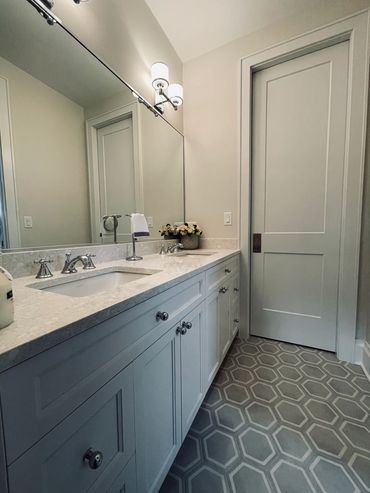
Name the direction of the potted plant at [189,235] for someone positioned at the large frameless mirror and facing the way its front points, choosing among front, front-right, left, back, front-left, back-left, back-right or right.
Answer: left

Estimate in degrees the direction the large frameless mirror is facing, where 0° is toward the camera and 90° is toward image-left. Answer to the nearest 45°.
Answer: approximately 315°

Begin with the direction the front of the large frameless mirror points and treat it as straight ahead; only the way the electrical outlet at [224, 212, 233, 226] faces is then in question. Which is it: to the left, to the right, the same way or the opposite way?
to the right

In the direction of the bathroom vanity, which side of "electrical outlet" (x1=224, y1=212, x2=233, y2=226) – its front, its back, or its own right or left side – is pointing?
front

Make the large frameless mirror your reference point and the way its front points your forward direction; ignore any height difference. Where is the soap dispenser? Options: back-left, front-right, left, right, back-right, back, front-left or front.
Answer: front-right

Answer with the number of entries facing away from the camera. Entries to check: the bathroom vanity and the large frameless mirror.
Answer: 0

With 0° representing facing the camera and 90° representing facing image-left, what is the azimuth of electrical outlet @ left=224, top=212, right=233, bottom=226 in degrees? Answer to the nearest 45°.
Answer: approximately 0°

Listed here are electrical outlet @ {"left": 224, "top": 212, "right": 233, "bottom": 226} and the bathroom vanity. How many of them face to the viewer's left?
0

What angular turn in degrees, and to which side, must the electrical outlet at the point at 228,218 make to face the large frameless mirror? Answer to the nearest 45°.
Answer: approximately 45° to its right

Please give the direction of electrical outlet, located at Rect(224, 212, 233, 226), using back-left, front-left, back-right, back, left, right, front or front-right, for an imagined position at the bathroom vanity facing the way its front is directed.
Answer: left

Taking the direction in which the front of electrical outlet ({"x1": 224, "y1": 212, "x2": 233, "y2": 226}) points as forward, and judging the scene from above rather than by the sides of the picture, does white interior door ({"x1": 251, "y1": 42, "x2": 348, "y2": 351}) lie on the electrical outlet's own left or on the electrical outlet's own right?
on the electrical outlet's own left

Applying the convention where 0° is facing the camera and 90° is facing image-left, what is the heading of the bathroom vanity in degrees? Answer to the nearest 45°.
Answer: approximately 315°

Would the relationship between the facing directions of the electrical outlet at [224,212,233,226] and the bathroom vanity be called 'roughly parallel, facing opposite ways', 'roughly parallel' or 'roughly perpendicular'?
roughly perpendicular
